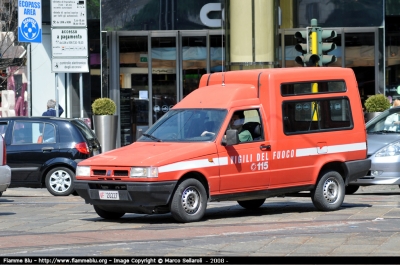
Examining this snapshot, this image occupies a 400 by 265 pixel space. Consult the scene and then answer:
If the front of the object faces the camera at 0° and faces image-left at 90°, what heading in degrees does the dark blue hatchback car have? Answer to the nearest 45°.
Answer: approximately 90°

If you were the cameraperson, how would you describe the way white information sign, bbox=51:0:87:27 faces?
facing the viewer

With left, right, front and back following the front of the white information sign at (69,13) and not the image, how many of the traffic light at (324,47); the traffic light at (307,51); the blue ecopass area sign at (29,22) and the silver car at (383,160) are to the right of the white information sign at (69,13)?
1

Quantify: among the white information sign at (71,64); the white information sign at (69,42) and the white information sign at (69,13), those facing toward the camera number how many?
3

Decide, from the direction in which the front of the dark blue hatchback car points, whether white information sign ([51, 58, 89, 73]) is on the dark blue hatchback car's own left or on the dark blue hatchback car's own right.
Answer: on the dark blue hatchback car's own right

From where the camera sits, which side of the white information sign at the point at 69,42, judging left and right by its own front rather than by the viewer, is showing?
front

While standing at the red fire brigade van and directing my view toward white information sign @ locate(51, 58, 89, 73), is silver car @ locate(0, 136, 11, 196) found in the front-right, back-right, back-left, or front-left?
front-left

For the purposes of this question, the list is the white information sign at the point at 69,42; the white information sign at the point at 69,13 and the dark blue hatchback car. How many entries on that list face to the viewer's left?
1

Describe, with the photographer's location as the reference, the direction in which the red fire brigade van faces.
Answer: facing the viewer and to the left of the viewer

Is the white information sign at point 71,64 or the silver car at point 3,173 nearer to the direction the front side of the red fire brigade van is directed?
the silver car

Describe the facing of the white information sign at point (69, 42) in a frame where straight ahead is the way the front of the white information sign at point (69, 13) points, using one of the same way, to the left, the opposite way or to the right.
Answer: the same way

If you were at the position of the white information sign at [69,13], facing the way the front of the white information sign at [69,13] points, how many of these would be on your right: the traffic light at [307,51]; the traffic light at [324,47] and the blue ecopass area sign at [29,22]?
1

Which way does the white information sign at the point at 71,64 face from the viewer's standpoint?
toward the camera
